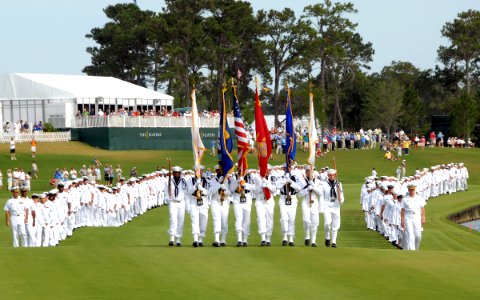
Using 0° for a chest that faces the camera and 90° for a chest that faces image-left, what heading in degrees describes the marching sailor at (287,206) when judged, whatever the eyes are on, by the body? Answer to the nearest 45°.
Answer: approximately 0°

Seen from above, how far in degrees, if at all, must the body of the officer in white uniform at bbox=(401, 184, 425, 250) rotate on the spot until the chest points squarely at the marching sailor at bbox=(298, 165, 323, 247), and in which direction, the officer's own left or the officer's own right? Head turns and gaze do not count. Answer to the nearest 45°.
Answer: approximately 45° to the officer's own right

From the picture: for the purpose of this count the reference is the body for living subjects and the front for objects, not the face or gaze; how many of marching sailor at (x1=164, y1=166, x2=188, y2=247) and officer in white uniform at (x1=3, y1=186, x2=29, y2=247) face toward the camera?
2

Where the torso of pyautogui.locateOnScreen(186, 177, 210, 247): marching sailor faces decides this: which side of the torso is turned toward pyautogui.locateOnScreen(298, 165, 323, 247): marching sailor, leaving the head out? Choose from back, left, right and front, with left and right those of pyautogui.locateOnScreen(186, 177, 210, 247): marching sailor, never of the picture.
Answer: left

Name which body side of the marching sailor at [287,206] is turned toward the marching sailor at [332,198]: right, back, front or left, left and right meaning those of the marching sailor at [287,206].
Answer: left

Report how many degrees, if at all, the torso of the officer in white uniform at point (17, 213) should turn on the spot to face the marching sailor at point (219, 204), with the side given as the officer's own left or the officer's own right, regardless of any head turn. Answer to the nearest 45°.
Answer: approximately 45° to the officer's own left

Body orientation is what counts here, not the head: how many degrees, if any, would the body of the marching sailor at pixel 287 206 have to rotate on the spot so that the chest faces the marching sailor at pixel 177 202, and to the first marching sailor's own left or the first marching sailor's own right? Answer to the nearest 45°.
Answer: approximately 90° to the first marching sailor's own right
